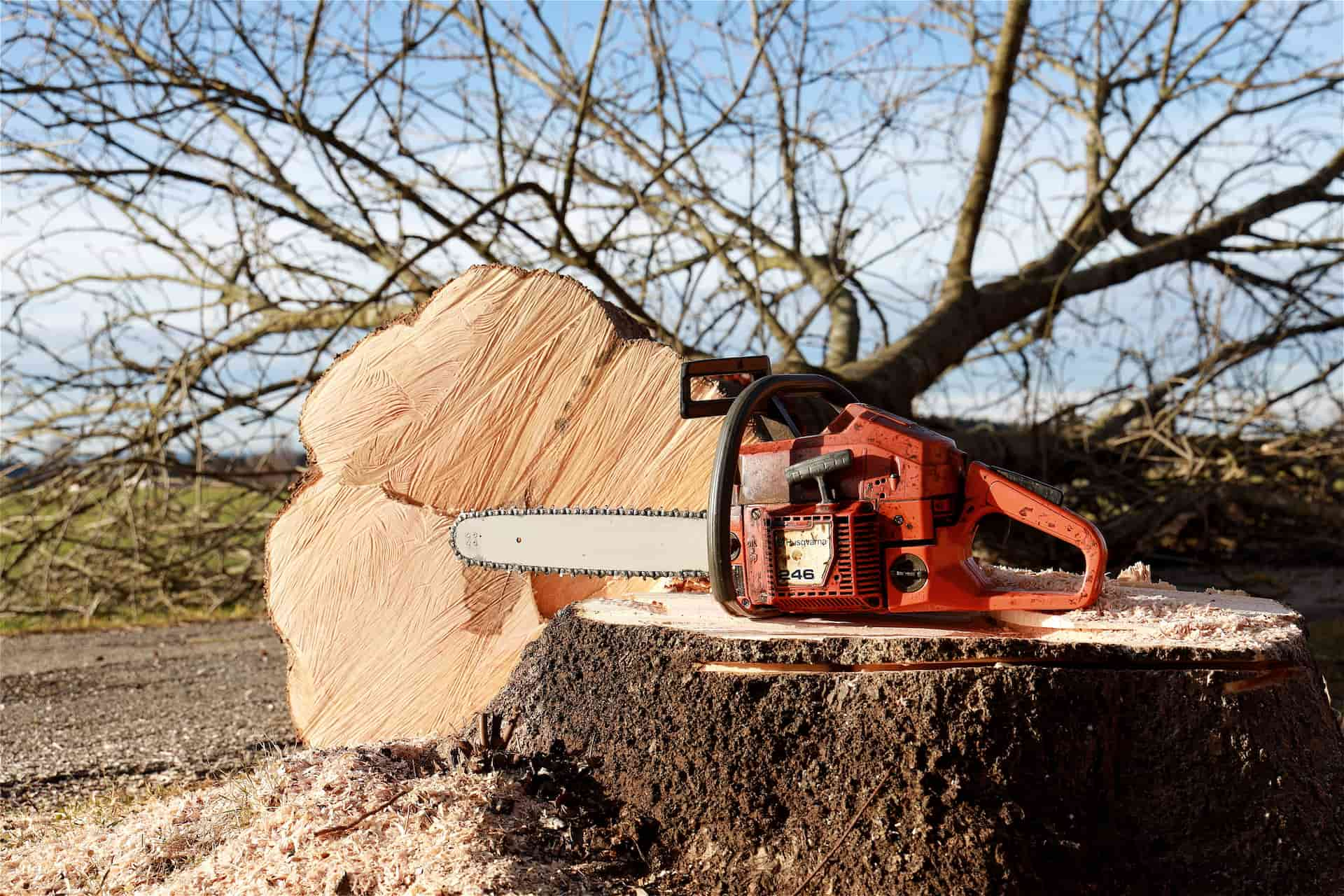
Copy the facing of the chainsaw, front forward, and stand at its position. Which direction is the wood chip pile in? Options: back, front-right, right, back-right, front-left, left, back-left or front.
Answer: front

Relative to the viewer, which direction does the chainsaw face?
to the viewer's left

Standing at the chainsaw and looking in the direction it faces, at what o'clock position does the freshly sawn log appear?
The freshly sawn log is roughly at 1 o'clock from the chainsaw.
